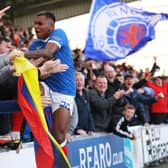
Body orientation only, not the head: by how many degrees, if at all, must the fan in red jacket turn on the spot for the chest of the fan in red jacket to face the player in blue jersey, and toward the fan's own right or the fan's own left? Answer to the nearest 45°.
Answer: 0° — they already face them

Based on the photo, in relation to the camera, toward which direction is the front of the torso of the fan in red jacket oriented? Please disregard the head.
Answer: toward the camera

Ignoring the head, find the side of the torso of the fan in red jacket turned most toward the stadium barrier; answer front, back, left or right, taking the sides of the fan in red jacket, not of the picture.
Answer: front

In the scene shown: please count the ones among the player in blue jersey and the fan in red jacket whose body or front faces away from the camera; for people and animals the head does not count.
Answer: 0

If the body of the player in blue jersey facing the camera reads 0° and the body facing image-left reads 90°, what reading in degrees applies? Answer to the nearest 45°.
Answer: approximately 45°
